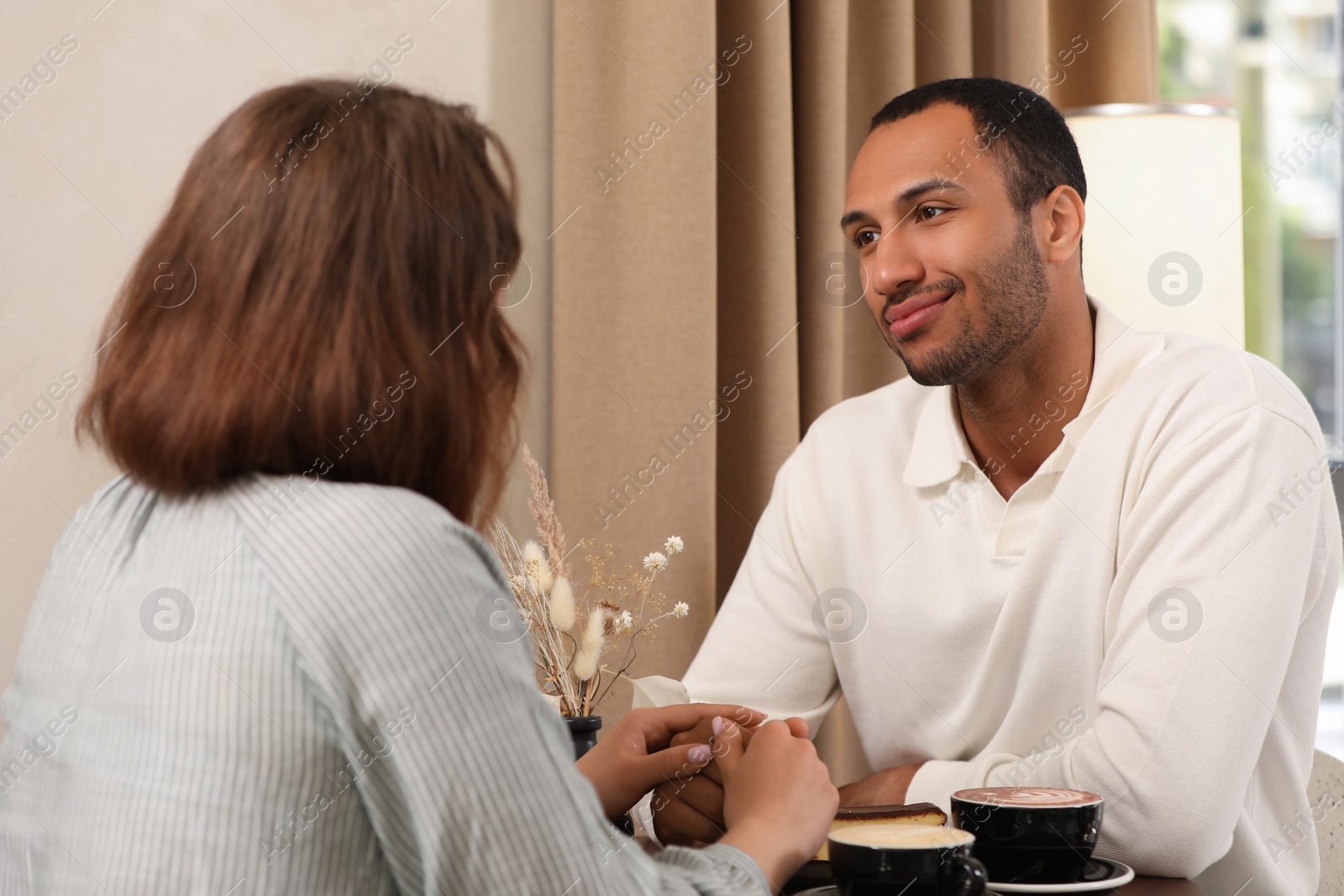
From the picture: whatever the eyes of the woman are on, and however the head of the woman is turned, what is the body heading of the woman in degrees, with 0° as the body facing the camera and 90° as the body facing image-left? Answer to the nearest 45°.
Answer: approximately 225°

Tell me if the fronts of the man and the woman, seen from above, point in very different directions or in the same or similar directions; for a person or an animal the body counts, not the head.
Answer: very different directions

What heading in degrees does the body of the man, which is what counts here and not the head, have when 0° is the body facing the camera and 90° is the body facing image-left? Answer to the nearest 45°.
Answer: approximately 45°

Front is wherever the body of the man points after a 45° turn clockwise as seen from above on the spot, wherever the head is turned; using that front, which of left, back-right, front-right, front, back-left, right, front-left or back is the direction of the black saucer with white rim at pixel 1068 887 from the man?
left

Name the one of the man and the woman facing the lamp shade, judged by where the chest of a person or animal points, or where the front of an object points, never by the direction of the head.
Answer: the woman

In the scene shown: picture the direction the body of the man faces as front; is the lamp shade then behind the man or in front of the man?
behind

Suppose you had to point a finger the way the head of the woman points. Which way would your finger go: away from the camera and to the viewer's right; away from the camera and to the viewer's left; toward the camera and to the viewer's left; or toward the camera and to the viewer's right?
away from the camera and to the viewer's right

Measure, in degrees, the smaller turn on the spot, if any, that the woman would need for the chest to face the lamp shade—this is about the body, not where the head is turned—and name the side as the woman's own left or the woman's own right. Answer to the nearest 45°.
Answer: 0° — they already face it

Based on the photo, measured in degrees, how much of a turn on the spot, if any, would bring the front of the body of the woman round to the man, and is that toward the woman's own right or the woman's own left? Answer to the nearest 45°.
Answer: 0° — they already face them
